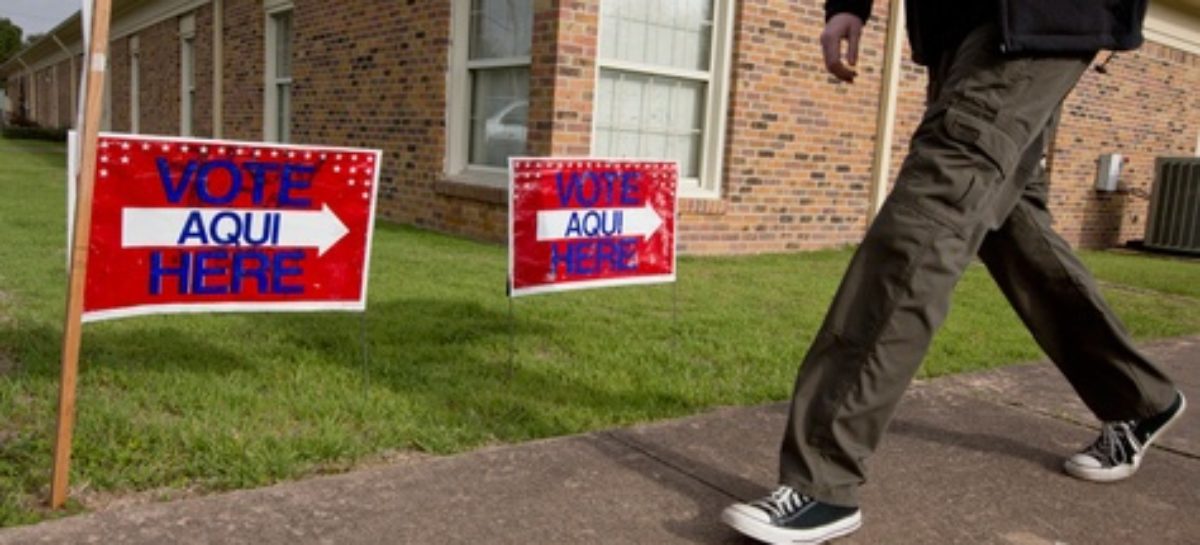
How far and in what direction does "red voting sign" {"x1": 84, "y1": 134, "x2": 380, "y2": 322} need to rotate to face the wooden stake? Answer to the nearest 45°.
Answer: approximately 45° to its right

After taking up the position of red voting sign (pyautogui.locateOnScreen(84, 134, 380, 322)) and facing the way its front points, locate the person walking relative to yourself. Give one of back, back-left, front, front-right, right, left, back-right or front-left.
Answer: front-left

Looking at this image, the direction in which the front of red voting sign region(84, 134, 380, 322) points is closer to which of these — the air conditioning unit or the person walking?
the person walking

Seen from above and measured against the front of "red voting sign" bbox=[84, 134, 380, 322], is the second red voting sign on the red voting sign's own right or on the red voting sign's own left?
on the red voting sign's own left

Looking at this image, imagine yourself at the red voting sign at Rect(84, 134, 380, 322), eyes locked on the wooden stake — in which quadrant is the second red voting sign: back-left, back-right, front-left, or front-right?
back-left

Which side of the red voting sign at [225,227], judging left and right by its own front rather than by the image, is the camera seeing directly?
front

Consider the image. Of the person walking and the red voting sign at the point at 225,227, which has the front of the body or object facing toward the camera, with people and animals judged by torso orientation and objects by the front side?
the red voting sign
